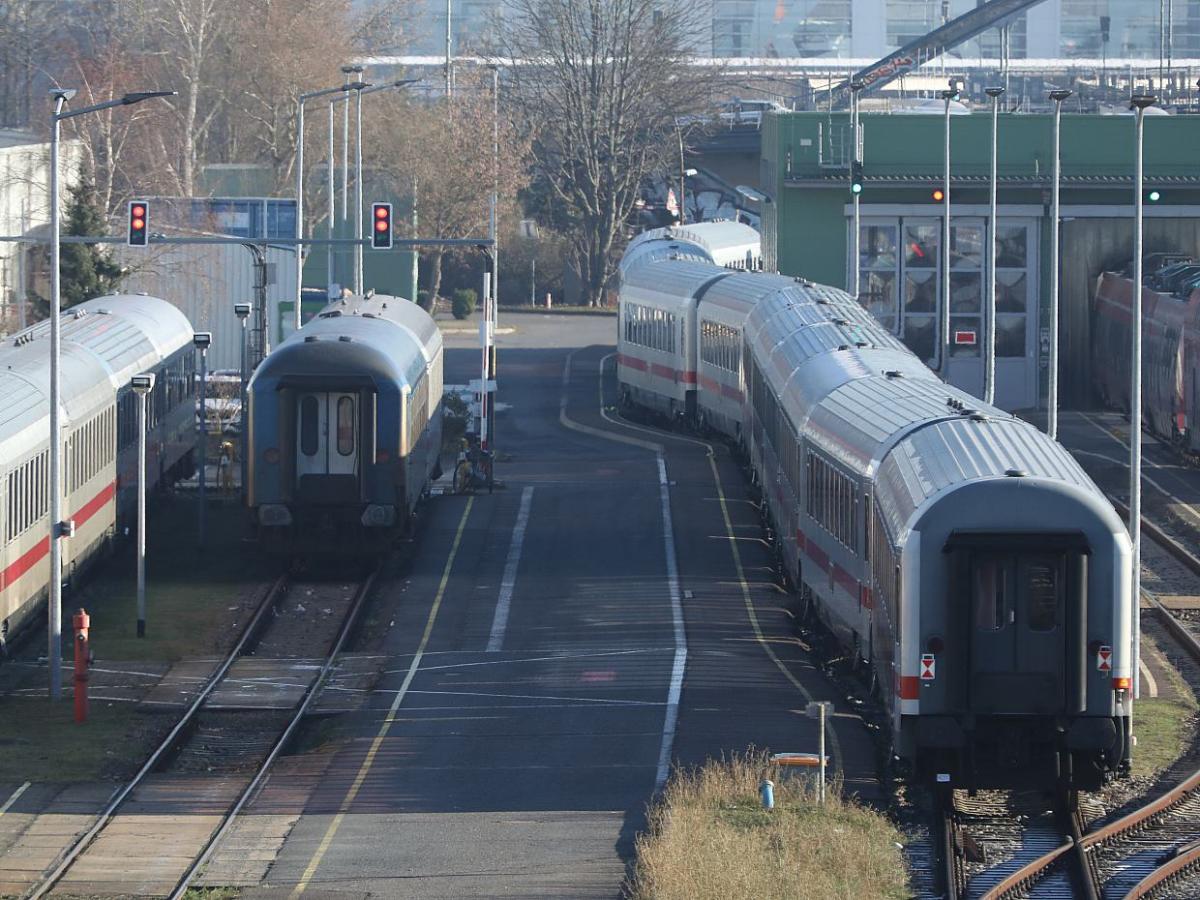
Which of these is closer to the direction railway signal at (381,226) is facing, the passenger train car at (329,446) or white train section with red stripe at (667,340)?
the passenger train car

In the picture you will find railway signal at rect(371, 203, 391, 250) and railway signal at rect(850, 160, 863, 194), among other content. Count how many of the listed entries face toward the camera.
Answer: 2

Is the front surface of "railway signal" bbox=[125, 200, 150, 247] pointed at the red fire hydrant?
yes

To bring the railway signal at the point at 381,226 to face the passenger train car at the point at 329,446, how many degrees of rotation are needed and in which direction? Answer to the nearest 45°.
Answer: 0° — it already faces it

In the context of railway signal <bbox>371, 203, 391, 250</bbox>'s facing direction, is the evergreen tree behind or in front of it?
behind

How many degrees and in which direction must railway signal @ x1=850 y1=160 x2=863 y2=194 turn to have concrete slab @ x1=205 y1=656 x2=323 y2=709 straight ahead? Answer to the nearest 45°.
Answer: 0° — it already faces it

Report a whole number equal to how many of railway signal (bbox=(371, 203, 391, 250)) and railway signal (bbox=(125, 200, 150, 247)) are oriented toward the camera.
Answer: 2

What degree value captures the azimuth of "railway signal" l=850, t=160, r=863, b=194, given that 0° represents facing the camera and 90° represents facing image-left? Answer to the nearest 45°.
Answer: approximately 0°
